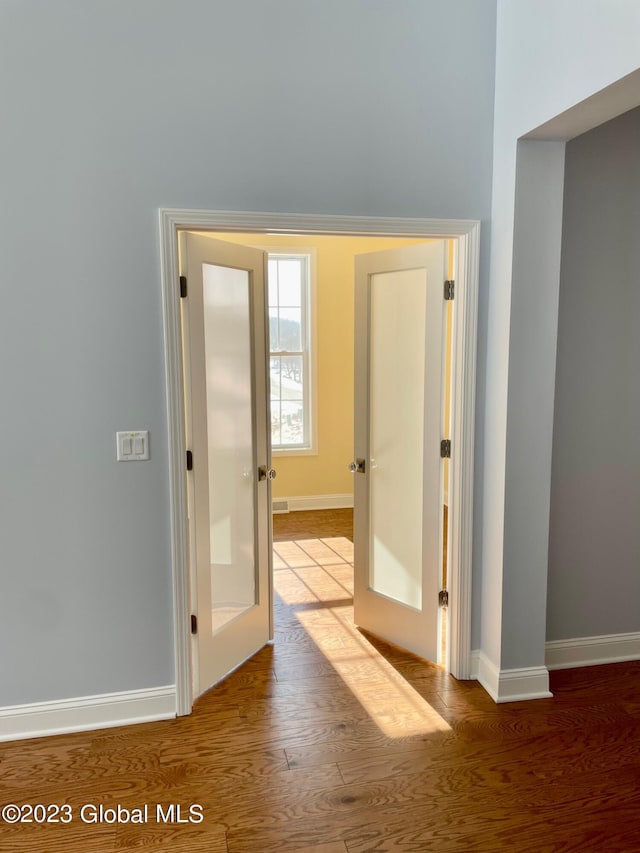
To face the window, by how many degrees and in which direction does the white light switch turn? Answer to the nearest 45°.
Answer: approximately 135° to its left

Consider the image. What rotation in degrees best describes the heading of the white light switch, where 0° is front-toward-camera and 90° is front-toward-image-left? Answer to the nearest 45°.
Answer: approximately 0°

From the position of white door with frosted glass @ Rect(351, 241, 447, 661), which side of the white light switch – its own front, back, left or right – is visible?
left

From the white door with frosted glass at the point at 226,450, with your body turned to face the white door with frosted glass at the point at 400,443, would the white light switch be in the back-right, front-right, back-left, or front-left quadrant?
back-right

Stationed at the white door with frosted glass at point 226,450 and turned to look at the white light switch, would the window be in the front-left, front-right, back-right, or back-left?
back-right

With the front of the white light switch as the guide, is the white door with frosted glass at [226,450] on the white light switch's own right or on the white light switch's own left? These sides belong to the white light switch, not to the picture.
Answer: on the white light switch's own left
